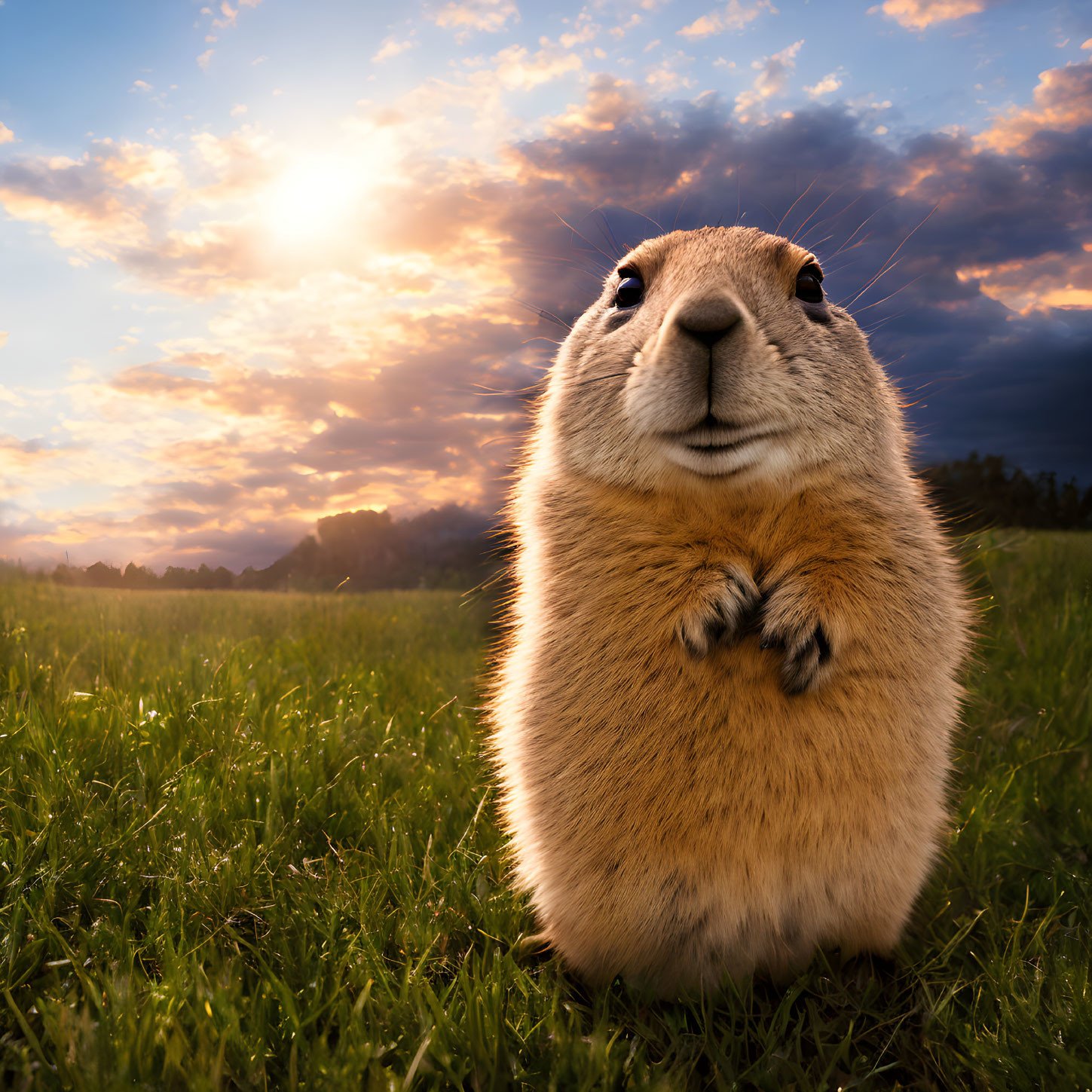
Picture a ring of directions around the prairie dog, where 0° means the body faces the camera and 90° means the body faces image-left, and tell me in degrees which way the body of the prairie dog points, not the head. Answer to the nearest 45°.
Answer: approximately 0°
